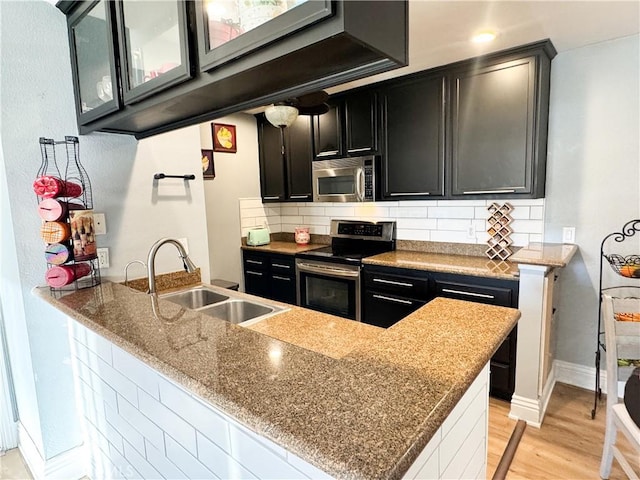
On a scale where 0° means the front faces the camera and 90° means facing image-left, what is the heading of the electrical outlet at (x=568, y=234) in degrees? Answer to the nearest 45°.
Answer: approximately 0°

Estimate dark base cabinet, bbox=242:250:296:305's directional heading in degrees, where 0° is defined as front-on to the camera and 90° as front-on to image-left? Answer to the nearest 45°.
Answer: approximately 45°

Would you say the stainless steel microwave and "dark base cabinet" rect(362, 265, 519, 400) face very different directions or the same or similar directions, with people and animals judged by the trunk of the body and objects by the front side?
same or similar directions

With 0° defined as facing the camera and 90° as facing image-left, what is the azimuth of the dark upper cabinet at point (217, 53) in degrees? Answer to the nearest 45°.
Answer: approximately 45°

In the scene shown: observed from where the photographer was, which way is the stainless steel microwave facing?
facing the viewer and to the left of the viewer

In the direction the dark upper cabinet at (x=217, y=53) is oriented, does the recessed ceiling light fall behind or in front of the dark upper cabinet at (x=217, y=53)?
behind

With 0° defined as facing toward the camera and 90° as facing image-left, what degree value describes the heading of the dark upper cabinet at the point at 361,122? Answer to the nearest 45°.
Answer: approximately 45°

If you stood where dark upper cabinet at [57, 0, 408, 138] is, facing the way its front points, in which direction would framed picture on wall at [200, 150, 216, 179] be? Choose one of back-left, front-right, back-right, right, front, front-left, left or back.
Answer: back-right

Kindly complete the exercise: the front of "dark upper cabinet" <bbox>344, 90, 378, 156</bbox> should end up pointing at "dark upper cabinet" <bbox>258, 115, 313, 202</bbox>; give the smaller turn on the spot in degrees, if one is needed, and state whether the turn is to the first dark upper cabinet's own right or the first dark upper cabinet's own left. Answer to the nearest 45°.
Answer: approximately 90° to the first dark upper cabinet's own right

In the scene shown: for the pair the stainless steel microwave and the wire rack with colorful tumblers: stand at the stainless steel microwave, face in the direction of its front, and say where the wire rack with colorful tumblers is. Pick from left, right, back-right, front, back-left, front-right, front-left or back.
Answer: front

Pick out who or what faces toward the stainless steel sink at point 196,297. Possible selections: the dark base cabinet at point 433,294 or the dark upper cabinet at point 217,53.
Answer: the dark base cabinet
